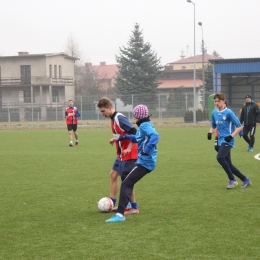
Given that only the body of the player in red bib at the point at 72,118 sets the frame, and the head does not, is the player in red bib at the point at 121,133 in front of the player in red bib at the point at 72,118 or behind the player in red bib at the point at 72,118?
in front

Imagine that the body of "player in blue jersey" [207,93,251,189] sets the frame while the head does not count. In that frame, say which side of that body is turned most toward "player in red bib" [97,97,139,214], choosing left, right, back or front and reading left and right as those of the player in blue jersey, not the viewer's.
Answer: front

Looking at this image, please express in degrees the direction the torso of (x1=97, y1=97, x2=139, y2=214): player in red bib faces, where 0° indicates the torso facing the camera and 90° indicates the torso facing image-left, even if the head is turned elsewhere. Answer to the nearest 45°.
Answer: approximately 45°

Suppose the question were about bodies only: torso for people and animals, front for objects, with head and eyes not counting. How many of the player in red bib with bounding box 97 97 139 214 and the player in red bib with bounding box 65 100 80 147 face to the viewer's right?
0

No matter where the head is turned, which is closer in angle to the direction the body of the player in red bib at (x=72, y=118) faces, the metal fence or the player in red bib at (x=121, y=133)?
the player in red bib

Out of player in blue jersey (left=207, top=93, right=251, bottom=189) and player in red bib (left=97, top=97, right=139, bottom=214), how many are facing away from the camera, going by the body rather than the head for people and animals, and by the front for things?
0

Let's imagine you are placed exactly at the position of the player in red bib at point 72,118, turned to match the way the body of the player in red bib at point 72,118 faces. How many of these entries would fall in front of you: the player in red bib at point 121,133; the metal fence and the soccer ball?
2

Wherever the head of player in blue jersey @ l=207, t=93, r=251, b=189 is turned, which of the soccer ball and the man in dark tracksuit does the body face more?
the soccer ball

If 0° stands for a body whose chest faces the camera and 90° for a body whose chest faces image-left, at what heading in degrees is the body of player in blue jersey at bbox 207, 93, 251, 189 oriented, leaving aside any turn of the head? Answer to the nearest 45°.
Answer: approximately 45°

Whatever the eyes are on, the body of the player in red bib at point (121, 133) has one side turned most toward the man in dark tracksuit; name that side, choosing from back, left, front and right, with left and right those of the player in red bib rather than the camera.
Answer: back
